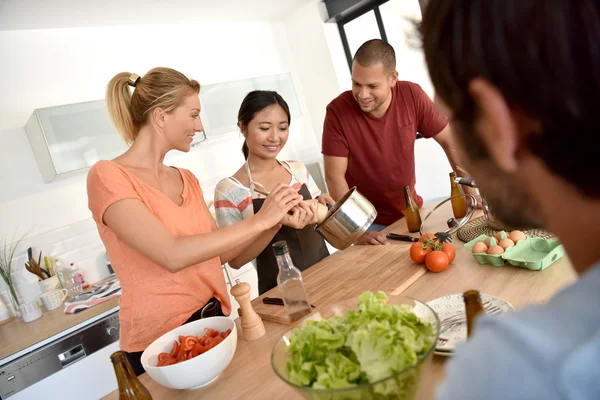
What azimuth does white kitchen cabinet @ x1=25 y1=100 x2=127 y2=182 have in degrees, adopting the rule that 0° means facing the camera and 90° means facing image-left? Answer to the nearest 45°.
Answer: approximately 0°

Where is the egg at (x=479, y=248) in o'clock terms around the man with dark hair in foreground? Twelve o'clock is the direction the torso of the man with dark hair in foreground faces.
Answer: The egg is roughly at 1 o'clock from the man with dark hair in foreground.

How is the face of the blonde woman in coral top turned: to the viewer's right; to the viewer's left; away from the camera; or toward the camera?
to the viewer's right

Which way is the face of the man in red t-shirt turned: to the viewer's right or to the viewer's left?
to the viewer's left

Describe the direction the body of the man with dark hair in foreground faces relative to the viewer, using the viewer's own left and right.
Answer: facing away from the viewer and to the left of the viewer

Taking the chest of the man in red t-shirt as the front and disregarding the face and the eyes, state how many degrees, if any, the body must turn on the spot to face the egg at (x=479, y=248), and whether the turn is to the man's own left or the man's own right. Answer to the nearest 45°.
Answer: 0° — they already face it

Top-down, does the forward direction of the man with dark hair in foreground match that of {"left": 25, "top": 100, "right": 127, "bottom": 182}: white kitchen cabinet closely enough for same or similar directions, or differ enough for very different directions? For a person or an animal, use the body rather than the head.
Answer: very different directions

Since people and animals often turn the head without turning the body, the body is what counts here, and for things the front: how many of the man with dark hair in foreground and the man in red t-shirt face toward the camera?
1

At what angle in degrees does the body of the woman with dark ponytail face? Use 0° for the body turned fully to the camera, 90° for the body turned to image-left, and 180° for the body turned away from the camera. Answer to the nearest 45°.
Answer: approximately 315°

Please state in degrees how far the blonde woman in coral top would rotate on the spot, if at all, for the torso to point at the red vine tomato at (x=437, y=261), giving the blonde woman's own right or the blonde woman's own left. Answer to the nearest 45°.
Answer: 0° — they already face it

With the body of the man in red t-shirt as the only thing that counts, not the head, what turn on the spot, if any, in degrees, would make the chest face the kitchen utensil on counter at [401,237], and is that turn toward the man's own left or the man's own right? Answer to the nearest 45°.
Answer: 0° — they already face it

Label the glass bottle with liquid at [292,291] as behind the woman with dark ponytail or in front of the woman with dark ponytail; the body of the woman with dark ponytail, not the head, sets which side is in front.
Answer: in front
